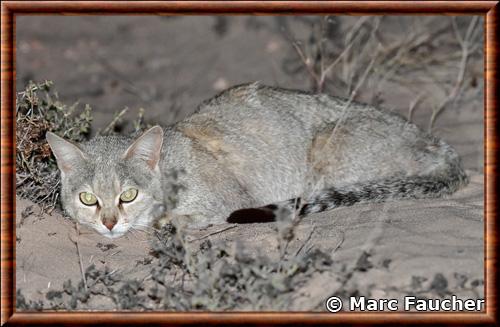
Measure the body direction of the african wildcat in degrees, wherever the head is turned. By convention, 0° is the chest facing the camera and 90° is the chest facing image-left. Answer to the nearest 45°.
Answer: approximately 90°
